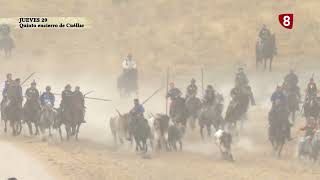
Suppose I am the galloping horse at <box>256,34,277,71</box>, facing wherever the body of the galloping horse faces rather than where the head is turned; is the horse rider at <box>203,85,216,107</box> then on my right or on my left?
on my right

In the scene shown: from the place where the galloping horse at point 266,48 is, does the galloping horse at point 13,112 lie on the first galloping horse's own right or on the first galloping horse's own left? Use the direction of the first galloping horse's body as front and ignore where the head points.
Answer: on the first galloping horse's own right

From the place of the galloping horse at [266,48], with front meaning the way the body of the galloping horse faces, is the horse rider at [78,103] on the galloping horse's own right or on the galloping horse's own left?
on the galloping horse's own right

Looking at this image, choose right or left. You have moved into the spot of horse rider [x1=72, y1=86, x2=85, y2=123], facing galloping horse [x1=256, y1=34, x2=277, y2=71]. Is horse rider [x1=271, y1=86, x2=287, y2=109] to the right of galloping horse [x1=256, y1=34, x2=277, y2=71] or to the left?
right

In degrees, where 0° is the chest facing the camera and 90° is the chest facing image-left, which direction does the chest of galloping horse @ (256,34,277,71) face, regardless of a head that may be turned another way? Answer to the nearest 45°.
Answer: approximately 315°

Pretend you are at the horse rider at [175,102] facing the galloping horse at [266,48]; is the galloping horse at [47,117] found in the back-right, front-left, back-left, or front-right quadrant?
back-left

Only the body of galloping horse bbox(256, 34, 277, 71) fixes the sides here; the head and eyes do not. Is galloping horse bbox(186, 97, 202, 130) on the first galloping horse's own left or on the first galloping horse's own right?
on the first galloping horse's own right
